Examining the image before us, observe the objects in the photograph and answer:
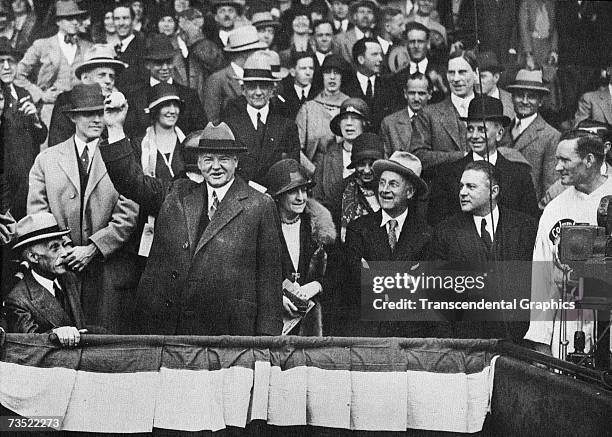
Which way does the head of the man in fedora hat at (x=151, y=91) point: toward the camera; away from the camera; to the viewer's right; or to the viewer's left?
toward the camera

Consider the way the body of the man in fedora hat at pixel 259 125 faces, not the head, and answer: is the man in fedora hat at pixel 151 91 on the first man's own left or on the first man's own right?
on the first man's own right

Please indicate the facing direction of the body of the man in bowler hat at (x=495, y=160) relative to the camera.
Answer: toward the camera

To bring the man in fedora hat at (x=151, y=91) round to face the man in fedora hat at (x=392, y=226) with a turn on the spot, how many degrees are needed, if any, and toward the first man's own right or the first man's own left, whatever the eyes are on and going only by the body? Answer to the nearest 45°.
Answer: approximately 90° to the first man's own left

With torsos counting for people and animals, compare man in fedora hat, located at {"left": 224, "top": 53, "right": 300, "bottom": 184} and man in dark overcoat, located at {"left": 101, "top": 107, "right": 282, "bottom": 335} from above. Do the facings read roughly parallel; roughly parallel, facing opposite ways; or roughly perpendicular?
roughly parallel

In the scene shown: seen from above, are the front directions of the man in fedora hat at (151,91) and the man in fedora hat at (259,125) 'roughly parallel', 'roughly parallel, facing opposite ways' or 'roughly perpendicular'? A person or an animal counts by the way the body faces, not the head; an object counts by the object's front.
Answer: roughly parallel

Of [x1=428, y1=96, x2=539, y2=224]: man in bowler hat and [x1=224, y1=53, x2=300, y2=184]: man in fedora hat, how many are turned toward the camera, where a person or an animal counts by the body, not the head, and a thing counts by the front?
2

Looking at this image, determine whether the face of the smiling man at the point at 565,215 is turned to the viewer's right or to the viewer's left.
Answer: to the viewer's left

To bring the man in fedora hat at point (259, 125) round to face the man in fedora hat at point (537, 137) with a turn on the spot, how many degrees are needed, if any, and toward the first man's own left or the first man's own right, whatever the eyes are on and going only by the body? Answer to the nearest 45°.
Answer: approximately 90° to the first man's own left

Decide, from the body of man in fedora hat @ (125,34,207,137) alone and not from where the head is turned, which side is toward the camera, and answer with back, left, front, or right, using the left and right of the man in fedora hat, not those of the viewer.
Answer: front

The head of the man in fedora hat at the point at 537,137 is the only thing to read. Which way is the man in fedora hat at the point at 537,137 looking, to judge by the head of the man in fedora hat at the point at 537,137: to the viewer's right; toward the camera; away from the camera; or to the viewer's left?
toward the camera

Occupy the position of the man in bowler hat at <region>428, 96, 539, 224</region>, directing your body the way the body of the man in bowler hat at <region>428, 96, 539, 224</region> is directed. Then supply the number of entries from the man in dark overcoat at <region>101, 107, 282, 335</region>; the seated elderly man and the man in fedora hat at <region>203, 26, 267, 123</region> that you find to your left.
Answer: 0

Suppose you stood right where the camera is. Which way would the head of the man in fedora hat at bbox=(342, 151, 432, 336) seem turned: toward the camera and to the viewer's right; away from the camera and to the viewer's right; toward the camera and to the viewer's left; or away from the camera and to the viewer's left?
toward the camera and to the viewer's left

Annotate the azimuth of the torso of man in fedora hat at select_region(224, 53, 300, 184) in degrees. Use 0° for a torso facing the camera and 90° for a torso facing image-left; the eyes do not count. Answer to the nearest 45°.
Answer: approximately 0°

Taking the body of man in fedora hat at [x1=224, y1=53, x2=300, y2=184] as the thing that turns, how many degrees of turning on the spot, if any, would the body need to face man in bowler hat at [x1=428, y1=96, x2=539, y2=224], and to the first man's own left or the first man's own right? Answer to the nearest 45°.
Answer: approximately 90° to the first man's own left
